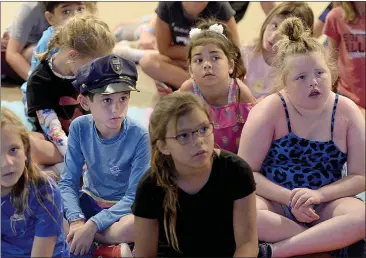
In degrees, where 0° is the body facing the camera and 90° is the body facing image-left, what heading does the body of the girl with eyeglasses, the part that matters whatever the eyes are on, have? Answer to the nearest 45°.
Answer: approximately 0°

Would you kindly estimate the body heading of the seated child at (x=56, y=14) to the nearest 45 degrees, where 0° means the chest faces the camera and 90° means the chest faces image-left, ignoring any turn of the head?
approximately 315°

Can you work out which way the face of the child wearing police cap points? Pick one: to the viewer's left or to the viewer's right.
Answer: to the viewer's right

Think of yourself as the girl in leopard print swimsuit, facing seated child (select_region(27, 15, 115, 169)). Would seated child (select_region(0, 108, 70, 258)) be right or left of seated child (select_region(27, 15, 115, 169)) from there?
left

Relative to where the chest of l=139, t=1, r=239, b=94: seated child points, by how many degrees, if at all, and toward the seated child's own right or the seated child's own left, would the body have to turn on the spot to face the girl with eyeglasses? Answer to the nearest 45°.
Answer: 0° — they already face them

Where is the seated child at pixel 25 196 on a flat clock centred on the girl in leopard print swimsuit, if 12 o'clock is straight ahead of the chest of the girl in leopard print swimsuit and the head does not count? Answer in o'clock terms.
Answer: The seated child is roughly at 2 o'clock from the girl in leopard print swimsuit.

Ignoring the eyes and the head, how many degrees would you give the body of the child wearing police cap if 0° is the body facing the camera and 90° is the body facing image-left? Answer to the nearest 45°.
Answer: approximately 315°

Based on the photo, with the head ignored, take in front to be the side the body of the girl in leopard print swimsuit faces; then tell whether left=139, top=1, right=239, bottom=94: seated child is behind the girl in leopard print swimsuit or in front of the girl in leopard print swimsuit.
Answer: behind

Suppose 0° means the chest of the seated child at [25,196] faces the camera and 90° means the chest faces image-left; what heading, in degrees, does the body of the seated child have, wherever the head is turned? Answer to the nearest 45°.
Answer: approximately 0°
